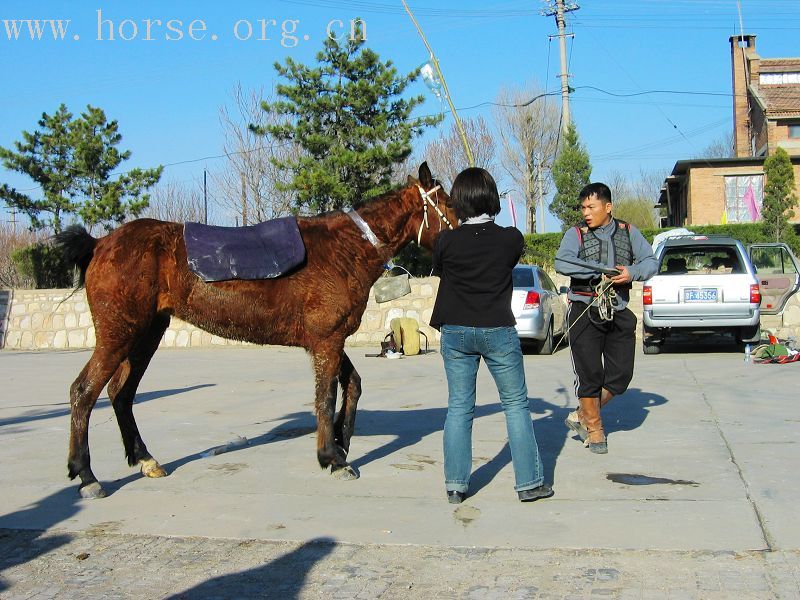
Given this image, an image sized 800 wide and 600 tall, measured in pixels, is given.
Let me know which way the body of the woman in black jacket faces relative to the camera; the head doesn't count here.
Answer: away from the camera

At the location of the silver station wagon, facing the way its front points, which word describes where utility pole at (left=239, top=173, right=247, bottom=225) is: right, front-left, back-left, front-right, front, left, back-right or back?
front-left

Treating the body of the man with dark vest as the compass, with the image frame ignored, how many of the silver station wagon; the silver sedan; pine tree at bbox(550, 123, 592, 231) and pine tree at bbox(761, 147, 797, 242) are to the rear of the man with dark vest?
4

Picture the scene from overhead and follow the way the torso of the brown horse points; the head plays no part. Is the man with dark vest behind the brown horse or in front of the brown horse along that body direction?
in front

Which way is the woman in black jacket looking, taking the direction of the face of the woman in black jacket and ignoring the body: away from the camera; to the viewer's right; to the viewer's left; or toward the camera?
away from the camera

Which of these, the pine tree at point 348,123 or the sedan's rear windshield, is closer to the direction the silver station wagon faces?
the pine tree

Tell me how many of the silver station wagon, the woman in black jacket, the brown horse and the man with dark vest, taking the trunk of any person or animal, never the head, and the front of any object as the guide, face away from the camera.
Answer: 2

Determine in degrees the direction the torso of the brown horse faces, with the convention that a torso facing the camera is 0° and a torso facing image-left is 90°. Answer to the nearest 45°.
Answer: approximately 270°

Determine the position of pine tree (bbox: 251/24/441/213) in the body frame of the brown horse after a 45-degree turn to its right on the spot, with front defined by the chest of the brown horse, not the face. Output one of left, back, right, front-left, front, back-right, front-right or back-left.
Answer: back-left

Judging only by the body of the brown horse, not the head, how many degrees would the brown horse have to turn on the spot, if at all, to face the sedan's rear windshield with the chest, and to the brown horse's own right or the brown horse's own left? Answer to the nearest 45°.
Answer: approximately 45° to the brown horse's own left

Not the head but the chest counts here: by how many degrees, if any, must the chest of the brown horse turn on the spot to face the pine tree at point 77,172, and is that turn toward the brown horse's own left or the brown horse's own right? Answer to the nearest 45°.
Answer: approximately 90° to the brown horse's own left

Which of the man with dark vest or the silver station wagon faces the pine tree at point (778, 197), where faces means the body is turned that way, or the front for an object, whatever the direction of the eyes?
the silver station wagon

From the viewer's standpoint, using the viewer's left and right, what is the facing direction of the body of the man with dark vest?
facing the viewer

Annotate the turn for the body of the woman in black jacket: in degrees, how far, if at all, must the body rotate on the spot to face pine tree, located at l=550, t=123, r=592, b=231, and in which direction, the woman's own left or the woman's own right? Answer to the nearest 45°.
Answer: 0° — they already face it

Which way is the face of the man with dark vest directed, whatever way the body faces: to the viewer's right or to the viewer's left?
to the viewer's left

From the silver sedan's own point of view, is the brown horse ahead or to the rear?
to the rear

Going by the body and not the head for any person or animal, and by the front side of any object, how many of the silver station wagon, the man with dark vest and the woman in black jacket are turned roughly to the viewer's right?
0

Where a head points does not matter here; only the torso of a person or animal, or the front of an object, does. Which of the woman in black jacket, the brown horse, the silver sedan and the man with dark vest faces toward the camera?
the man with dark vest

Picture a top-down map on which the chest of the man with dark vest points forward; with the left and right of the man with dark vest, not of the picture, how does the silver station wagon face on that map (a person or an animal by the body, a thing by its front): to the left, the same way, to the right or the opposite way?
the opposite way
